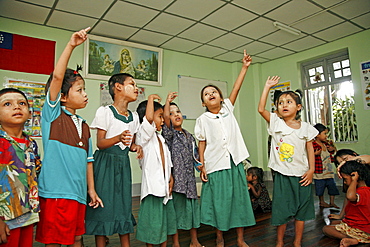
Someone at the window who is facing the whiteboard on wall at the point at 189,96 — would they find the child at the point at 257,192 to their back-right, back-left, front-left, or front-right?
front-left

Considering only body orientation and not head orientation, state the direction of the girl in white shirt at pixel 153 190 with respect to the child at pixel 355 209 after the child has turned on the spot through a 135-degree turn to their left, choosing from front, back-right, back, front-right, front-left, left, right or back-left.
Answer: right

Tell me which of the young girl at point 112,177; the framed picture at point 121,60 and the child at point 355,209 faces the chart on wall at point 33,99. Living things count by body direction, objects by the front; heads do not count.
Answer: the child

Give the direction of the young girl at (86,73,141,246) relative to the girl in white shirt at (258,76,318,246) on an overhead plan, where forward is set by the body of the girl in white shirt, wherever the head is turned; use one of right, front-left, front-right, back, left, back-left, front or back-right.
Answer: front-right

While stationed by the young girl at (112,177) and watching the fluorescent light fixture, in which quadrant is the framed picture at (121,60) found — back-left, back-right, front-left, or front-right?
front-left

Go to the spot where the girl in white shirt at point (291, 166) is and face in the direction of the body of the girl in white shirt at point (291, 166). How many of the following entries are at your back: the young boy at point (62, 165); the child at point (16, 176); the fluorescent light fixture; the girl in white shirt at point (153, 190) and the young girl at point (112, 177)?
1

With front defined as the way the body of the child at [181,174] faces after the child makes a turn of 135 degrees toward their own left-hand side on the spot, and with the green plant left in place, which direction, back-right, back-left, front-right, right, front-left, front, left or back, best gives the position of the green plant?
front-right

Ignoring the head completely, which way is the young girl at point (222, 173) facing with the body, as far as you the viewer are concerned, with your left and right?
facing the viewer

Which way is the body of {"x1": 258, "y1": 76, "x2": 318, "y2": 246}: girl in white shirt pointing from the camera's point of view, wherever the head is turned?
toward the camera

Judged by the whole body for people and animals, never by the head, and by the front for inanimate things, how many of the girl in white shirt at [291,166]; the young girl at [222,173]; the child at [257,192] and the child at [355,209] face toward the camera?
2

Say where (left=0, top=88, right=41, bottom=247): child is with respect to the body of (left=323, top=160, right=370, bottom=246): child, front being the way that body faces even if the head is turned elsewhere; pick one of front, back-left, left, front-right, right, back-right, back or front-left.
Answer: front-left

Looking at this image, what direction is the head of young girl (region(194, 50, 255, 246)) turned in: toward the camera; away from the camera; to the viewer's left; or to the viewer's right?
toward the camera
